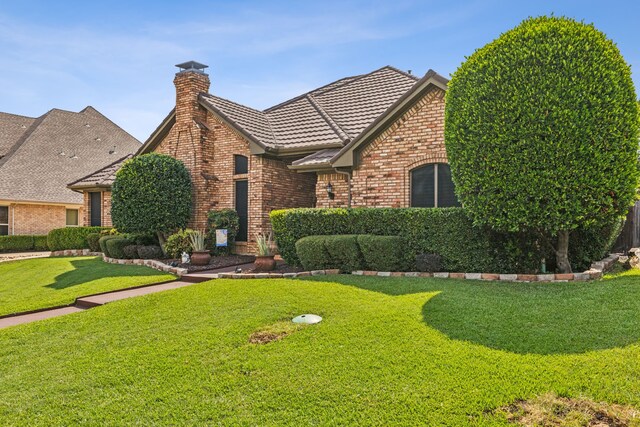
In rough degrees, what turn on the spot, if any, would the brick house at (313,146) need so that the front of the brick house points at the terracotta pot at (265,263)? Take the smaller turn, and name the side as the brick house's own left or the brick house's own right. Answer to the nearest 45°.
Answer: approximately 45° to the brick house's own left

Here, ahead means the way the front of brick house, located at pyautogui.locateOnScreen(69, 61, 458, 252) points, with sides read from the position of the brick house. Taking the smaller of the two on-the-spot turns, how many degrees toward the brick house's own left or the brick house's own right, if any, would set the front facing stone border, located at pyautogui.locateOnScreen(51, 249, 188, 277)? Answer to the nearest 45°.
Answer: approximately 45° to the brick house's own right

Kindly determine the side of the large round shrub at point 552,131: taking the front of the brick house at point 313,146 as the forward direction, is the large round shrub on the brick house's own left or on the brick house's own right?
on the brick house's own left

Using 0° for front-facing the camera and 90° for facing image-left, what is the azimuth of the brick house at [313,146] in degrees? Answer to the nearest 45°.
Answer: approximately 45°

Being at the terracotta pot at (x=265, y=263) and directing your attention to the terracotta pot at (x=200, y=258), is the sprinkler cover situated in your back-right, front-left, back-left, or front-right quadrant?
back-left
